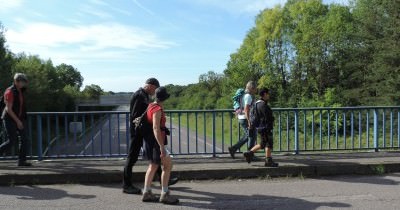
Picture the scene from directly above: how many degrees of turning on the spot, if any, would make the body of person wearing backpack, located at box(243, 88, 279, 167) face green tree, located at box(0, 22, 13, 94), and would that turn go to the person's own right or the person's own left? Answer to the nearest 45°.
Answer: approximately 135° to the person's own left

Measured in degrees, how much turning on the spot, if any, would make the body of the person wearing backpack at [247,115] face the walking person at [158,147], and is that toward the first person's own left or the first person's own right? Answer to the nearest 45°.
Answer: approximately 135° to the first person's own right

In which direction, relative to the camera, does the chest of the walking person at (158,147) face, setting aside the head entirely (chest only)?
to the viewer's right

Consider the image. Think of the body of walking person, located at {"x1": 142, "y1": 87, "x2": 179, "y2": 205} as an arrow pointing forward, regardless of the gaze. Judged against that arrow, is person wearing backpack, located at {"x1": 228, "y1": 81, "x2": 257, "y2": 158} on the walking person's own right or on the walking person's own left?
on the walking person's own left

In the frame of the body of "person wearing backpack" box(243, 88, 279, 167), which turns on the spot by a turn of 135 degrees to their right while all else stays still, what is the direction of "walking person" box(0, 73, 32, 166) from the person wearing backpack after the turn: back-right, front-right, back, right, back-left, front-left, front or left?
front-right

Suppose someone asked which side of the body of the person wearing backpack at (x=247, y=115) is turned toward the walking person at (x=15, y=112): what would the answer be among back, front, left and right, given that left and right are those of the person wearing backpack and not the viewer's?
back

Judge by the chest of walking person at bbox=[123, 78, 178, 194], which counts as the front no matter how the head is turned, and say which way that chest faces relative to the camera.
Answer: to the viewer's right

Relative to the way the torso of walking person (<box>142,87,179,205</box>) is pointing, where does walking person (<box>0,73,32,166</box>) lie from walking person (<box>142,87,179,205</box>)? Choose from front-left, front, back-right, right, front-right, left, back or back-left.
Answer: back-left

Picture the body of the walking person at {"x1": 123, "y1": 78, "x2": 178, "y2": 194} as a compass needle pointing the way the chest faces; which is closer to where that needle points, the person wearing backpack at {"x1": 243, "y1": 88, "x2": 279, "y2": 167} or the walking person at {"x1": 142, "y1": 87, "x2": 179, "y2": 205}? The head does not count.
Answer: the person wearing backpack
